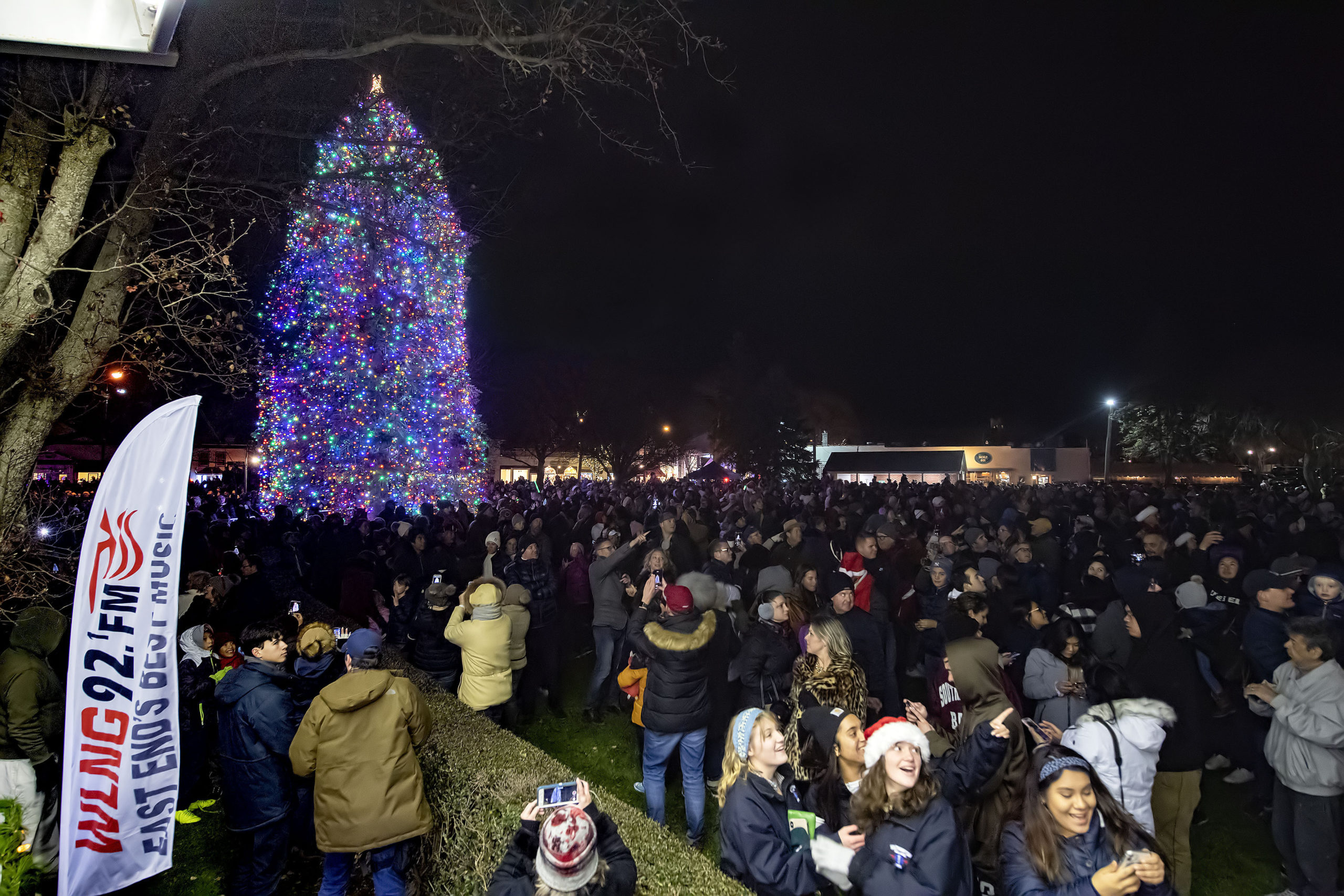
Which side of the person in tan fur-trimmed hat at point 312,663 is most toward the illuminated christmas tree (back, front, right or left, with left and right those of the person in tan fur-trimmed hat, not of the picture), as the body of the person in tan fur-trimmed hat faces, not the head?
front

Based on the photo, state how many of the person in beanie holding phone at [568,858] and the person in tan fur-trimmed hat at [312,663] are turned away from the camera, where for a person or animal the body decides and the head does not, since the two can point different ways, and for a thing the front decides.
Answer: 2

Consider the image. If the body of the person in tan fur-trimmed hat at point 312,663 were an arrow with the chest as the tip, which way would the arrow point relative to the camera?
away from the camera

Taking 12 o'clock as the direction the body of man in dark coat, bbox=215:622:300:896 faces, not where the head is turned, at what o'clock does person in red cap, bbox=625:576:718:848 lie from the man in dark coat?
The person in red cap is roughly at 2 o'clock from the man in dark coat.

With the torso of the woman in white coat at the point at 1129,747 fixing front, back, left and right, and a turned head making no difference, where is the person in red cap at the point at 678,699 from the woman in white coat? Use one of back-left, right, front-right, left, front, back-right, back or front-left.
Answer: front-left

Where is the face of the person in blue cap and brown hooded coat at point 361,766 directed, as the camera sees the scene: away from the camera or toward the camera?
away from the camera

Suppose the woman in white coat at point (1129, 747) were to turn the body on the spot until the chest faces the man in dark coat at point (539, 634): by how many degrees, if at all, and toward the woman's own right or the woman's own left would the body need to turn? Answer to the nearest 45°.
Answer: approximately 45° to the woman's own left

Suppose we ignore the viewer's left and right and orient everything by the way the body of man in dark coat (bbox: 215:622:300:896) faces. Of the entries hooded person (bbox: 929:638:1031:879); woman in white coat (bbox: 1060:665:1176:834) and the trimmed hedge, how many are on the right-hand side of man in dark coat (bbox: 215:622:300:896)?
3

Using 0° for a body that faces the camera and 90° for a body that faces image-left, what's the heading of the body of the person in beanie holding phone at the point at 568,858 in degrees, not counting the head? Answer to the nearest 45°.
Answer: approximately 180°

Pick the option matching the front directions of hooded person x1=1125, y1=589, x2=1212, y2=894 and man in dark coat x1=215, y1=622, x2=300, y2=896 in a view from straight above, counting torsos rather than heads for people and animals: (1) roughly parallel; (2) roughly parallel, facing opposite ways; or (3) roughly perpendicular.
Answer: roughly perpendicular

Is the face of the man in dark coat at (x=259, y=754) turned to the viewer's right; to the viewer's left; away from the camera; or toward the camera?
to the viewer's right
